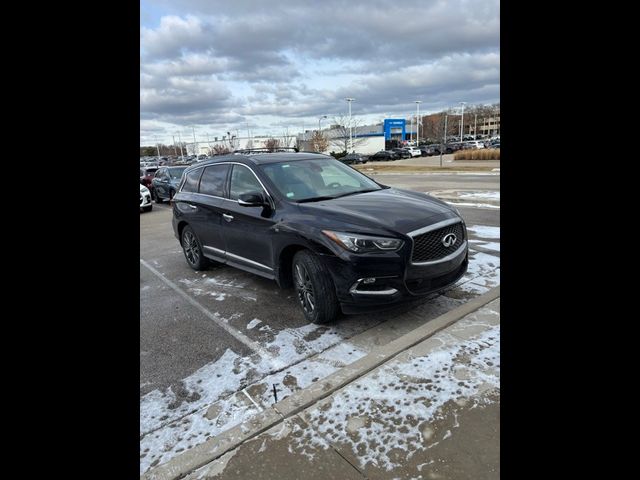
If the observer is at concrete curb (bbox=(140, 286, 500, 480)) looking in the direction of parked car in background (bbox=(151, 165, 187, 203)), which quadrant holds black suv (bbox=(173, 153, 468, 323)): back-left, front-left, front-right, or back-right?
front-right

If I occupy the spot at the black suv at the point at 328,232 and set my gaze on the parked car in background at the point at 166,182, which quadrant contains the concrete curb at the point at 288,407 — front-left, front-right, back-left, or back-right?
back-left

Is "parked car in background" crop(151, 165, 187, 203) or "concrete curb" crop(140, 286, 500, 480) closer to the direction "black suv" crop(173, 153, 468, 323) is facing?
the concrete curb

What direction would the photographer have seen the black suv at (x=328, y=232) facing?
facing the viewer and to the right of the viewer

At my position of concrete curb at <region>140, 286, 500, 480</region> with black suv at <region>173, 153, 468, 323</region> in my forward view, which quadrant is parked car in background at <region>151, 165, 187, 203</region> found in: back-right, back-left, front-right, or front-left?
front-left

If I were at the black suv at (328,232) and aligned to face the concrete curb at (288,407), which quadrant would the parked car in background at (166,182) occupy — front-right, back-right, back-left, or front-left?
back-right

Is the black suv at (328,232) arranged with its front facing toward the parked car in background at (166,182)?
no
